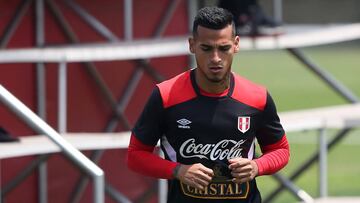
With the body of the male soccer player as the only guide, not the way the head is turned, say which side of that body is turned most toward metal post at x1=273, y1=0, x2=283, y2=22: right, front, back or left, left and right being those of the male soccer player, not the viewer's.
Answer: back

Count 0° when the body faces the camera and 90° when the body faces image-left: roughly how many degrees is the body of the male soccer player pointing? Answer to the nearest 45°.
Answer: approximately 0°

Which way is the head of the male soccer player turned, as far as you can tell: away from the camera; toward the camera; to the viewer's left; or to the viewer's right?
toward the camera

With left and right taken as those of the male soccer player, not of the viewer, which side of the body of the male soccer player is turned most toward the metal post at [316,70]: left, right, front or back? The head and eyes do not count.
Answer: back

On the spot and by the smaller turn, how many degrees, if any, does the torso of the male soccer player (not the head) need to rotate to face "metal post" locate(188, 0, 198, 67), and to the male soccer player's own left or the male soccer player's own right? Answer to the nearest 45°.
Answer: approximately 180°
